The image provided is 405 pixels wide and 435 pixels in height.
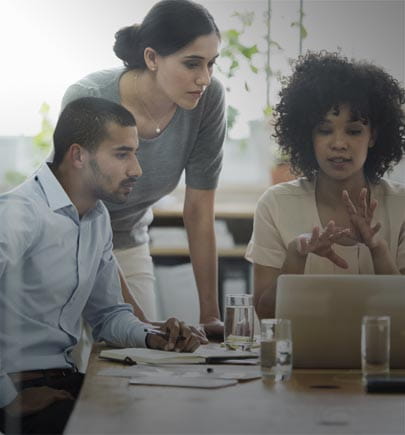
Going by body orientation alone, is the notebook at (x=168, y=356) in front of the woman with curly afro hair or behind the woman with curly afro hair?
in front

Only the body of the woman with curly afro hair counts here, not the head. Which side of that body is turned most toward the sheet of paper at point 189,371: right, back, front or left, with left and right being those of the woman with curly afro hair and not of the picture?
front

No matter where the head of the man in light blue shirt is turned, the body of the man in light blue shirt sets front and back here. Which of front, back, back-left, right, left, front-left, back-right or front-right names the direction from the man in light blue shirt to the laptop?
front

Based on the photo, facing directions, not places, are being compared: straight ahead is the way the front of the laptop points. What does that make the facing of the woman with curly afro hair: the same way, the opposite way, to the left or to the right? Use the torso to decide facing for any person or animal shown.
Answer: the opposite way

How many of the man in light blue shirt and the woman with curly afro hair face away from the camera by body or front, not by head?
0

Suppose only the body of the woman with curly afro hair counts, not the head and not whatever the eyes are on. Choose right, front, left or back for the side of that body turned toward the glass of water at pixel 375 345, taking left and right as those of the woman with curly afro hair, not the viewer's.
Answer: front

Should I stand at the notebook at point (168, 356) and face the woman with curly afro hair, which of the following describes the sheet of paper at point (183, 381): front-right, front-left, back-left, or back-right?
back-right

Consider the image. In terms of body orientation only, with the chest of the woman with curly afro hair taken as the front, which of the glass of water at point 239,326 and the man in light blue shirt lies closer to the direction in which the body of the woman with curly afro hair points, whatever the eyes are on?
the glass of water

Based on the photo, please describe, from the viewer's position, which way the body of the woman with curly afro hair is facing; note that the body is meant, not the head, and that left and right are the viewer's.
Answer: facing the viewer

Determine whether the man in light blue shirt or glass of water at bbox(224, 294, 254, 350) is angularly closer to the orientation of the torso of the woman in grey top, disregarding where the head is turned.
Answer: the glass of water

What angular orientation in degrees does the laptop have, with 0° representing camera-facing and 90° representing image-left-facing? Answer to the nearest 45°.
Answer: approximately 180°

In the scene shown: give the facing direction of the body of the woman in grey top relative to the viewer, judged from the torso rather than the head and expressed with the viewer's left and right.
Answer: facing the viewer and to the right of the viewer

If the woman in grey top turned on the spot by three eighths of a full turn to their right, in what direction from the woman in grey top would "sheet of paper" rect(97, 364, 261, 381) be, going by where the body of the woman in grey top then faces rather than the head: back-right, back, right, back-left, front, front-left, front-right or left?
left

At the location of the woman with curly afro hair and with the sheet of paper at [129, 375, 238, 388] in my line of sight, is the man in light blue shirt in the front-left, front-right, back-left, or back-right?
front-right

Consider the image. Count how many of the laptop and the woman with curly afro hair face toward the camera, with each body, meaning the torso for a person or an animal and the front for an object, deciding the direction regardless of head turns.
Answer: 1
